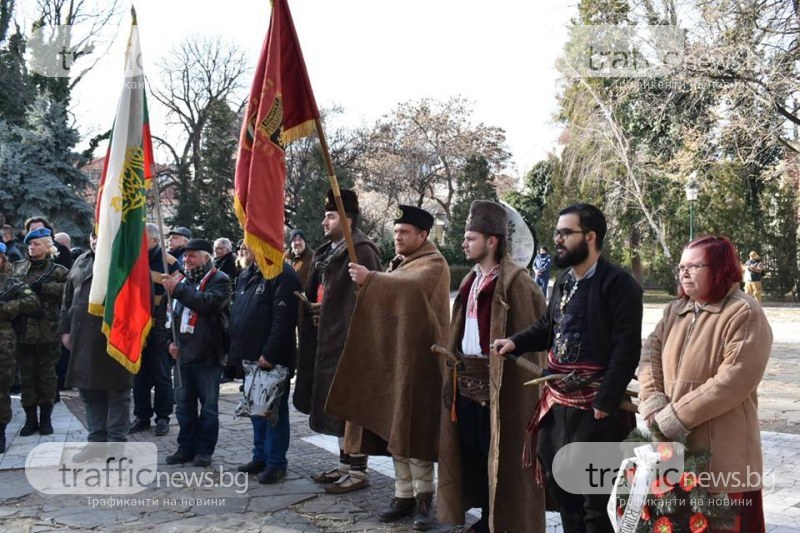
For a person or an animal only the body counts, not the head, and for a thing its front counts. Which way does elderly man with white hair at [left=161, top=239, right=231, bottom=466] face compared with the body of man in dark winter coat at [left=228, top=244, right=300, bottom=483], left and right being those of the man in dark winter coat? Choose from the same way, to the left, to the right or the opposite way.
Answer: the same way

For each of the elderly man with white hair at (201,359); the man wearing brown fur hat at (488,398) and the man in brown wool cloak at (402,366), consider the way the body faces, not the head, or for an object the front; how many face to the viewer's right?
0

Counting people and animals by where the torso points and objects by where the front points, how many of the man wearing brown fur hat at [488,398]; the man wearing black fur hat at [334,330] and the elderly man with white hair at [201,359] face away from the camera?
0

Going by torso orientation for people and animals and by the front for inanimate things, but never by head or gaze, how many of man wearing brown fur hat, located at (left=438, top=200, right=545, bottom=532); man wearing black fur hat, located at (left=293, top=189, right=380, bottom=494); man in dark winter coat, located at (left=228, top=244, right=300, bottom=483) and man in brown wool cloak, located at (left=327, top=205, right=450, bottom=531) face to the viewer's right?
0

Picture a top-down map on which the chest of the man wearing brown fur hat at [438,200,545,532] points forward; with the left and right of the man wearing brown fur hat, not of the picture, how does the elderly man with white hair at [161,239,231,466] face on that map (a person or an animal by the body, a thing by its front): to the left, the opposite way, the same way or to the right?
the same way

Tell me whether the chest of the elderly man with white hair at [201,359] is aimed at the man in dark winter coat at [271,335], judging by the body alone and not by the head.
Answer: no

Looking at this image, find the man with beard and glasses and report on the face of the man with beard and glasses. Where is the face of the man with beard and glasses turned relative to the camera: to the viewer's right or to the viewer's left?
to the viewer's left

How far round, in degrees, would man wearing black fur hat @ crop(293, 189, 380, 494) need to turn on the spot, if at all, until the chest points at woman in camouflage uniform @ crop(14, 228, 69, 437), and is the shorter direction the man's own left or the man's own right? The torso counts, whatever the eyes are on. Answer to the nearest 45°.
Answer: approximately 90° to the man's own right

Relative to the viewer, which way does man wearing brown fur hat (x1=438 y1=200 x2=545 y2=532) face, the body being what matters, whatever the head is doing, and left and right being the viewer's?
facing the viewer and to the left of the viewer

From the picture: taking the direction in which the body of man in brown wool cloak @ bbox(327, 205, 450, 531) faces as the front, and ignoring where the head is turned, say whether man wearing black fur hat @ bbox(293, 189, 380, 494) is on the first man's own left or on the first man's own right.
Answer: on the first man's own right

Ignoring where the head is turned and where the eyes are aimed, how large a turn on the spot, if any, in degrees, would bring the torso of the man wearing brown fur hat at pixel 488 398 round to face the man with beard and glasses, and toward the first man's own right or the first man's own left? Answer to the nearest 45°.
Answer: approximately 90° to the first man's own left

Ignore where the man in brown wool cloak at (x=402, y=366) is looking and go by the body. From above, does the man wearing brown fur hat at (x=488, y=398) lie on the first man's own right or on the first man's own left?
on the first man's own left

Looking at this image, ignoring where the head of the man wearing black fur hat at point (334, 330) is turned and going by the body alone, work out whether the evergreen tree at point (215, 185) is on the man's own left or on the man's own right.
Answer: on the man's own right

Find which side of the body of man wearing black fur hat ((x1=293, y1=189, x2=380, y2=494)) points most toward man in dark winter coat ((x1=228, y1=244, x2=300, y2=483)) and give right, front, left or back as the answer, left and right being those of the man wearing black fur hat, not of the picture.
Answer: right

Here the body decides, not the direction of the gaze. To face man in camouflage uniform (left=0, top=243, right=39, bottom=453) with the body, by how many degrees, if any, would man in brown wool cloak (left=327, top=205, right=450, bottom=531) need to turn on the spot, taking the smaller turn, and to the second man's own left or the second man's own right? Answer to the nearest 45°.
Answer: approximately 90° to the second man's own right

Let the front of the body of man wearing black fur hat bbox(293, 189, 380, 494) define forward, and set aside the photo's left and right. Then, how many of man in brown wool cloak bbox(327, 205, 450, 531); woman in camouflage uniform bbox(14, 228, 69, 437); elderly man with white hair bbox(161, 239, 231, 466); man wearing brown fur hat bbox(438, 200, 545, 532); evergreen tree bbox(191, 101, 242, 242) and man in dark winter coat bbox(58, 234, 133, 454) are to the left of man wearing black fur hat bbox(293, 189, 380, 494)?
2

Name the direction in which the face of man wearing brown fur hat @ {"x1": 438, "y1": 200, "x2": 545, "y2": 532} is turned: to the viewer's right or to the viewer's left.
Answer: to the viewer's left

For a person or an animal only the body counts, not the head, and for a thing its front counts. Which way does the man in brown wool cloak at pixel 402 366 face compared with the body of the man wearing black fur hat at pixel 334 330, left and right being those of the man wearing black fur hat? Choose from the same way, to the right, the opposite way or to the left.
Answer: the same way
